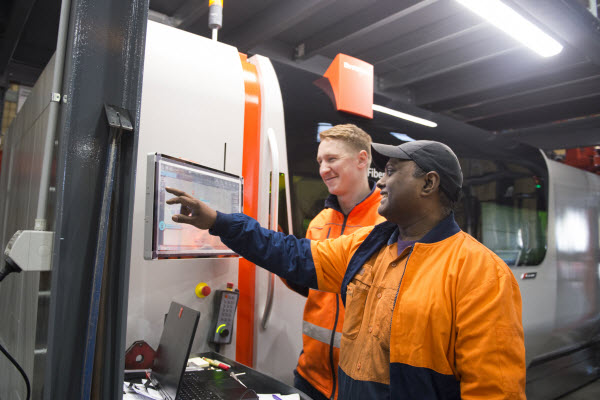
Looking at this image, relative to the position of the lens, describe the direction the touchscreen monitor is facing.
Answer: facing the viewer and to the right of the viewer

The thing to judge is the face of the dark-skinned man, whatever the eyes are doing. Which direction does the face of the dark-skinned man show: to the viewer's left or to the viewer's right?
to the viewer's left

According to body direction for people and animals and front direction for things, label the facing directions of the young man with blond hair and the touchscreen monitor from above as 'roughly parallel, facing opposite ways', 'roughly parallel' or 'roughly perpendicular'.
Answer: roughly perpendicular

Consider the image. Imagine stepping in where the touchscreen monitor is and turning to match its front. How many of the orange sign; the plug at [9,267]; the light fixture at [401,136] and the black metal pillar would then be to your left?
2

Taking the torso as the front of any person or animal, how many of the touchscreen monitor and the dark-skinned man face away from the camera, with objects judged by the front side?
0

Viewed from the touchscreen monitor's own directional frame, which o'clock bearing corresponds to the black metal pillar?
The black metal pillar is roughly at 2 o'clock from the touchscreen monitor.

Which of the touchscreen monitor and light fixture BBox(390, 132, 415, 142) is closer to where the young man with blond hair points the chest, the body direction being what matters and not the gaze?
the touchscreen monitor

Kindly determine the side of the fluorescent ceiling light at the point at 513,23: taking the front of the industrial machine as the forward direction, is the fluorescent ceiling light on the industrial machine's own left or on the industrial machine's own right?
on the industrial machine's own left

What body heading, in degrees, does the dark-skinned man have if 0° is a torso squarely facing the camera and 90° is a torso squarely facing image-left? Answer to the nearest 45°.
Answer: approximately 45°

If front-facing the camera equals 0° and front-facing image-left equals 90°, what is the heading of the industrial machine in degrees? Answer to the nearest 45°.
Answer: approximately 315°

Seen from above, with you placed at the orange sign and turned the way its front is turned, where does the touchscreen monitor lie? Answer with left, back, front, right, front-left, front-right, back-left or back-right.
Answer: right

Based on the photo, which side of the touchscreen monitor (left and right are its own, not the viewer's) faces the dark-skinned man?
front

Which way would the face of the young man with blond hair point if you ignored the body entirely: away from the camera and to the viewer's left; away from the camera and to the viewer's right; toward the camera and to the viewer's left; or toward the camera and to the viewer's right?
toward the camera and to the viewer's left

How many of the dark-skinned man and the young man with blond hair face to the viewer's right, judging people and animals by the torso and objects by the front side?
0

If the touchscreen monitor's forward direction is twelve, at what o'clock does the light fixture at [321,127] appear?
The light fixture is roughly at 9 o'clock from the touchscreen monitor.
